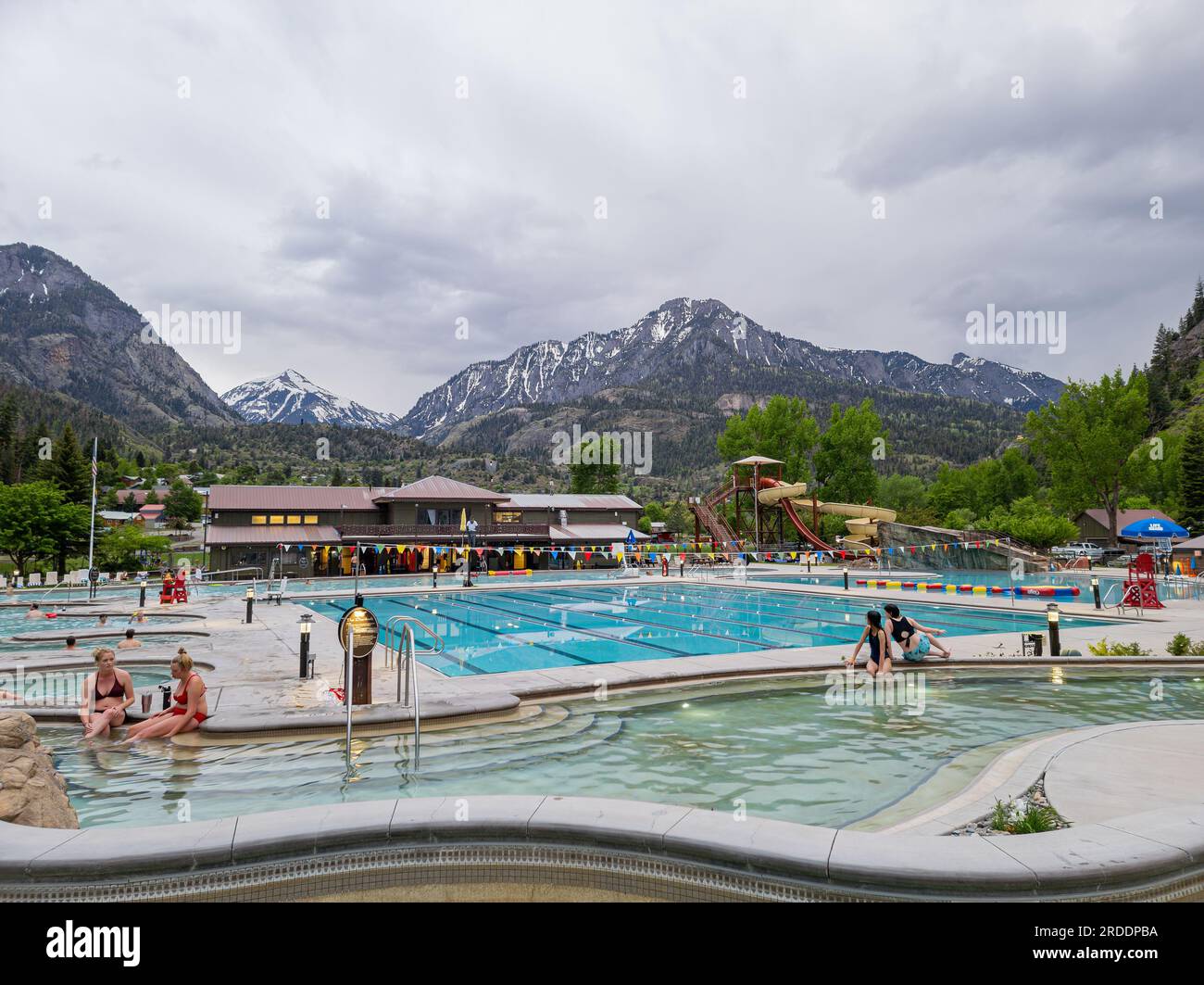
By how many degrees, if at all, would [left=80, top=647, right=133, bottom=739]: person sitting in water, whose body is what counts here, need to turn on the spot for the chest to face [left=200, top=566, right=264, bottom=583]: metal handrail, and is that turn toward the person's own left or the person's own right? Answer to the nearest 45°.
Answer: approximately 180°

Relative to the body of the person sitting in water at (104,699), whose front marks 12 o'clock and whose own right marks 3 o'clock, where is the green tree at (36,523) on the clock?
The green tree is roughly at 6 o'clock from the person sitting in water.

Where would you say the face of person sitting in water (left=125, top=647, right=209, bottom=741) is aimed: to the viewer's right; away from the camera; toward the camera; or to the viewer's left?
to the viewer's left

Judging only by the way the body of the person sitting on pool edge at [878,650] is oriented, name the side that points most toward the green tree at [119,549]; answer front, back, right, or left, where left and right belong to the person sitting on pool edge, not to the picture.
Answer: right

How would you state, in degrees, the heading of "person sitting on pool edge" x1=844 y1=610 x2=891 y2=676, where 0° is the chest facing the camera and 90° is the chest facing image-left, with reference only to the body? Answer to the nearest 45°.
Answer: approximately 45°

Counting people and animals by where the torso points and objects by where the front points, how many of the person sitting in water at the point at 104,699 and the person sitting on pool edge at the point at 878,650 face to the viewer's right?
0

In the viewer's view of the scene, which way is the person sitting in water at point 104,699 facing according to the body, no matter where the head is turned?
toward the camera
